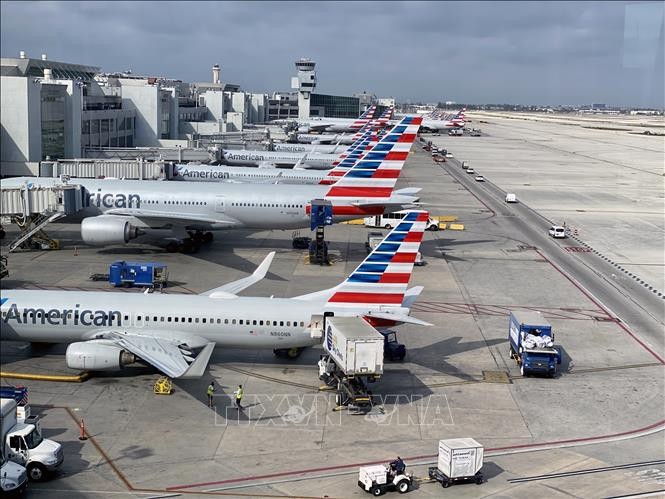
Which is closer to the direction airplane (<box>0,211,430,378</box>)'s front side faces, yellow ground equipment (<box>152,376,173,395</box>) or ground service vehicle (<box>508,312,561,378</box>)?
the yellow ground equipment

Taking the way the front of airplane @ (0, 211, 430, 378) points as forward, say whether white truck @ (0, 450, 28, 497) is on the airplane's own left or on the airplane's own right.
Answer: on the airplane's own left

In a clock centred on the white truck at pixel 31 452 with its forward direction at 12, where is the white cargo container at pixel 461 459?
The white cargo container is roughly at 11 o'clock from the white truck.

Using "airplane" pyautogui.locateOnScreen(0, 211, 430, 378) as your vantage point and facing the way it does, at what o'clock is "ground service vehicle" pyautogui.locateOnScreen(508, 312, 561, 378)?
The ground service vehicle is roughly at 6 o'clock from the airplane.

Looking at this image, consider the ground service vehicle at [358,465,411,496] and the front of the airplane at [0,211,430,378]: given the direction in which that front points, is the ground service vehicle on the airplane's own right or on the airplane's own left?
on the airplane's own left

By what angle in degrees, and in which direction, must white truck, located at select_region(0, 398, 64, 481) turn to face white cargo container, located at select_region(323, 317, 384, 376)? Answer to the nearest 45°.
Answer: approximately 45° to its left

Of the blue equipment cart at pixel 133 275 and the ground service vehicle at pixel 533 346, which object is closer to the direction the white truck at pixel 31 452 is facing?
the ground service vehicle

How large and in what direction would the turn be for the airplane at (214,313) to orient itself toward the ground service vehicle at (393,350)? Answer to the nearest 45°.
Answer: approximately 180°

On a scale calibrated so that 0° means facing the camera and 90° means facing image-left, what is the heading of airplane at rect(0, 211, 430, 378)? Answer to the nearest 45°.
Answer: approximately 90°

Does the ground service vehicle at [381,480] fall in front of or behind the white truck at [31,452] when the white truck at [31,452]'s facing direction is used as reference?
in front

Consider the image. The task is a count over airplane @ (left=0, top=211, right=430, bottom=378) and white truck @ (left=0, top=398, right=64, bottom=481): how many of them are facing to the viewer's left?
1

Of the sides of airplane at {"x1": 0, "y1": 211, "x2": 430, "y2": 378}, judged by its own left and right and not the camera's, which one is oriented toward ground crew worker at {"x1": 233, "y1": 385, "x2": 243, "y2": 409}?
left
